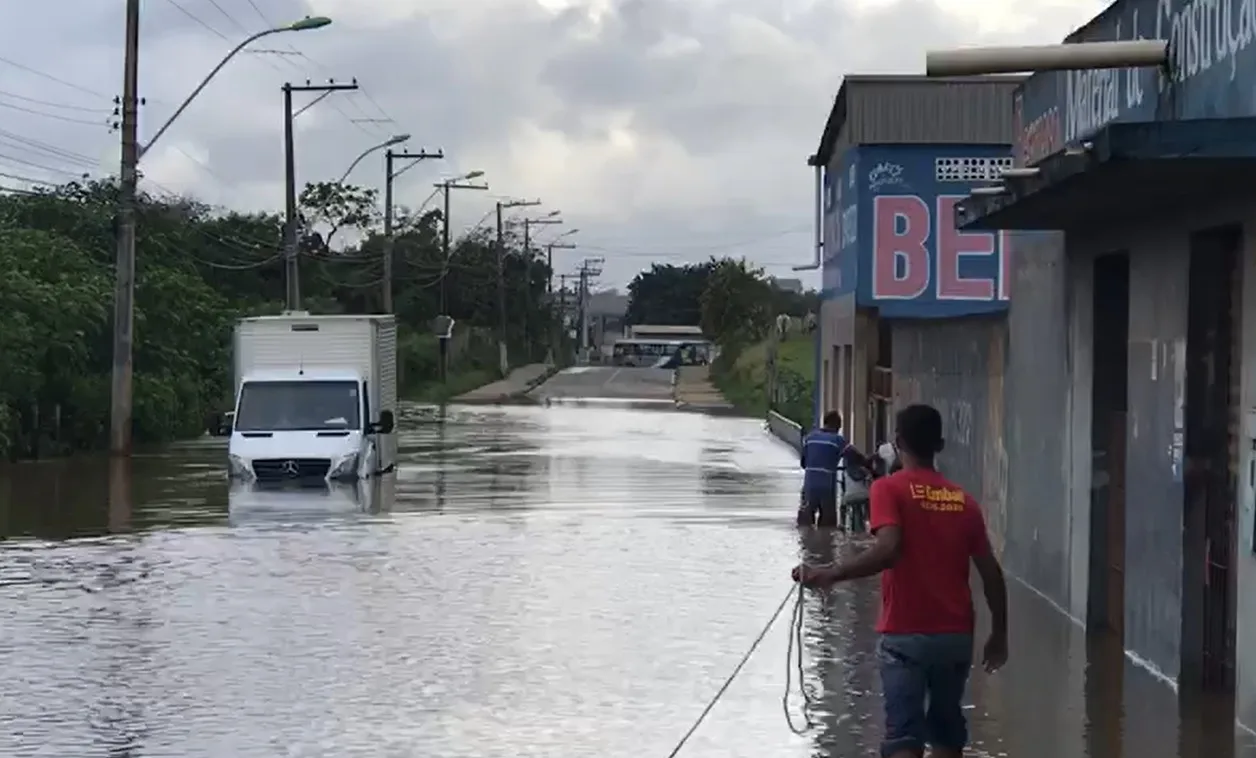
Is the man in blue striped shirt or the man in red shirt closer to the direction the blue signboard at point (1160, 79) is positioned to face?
the man in red shirt

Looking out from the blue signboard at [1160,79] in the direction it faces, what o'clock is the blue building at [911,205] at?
The blue building is roughly at 4 o'clock from the blue signboard.

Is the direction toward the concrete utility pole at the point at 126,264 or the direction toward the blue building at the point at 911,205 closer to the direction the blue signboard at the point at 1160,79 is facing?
the concrete utility pole

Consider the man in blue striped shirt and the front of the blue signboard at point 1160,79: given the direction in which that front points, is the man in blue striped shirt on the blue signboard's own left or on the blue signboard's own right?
on the blue signboard's own right

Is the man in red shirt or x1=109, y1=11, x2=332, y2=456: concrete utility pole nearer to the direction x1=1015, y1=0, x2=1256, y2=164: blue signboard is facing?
the man in red shirt

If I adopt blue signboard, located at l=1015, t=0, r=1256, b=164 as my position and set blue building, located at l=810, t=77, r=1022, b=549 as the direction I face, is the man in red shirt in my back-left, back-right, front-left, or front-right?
back-left

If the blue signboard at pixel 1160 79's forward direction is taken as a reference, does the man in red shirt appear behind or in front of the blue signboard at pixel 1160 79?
in front

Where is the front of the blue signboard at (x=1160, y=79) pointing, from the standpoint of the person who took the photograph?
facing the viewer and to the left of the viewer

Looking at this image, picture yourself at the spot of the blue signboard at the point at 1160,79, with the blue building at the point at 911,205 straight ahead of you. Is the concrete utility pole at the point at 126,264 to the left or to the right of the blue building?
left

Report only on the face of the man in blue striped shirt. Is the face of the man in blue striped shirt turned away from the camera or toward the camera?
away from the camera
